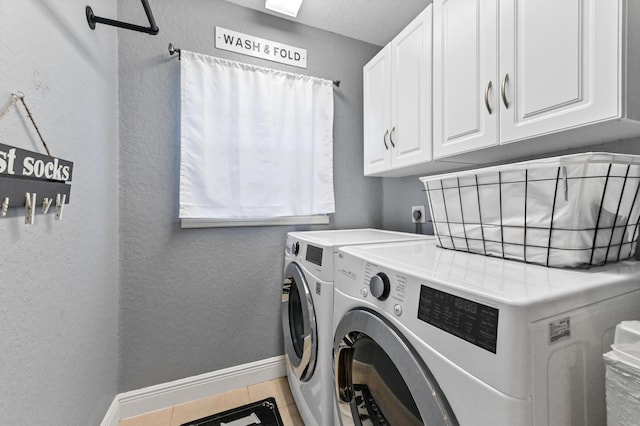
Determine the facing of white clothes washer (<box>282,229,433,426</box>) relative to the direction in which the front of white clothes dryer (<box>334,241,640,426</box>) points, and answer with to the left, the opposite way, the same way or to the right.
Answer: the same way

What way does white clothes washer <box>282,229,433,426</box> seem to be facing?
to the viewer's left

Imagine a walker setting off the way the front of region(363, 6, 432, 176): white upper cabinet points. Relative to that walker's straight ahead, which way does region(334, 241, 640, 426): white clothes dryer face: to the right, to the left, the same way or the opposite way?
the same way

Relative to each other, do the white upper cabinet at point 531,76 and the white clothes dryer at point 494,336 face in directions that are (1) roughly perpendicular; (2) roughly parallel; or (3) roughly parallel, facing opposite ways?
roughly parallel

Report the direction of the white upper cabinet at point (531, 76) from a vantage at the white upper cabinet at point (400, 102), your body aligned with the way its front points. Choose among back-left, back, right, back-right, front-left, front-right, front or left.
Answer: left

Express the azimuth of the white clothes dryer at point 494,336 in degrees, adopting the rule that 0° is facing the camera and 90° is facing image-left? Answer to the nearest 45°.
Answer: approximately 45°

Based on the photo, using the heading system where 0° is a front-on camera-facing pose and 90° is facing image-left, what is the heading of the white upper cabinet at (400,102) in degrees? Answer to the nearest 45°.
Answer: approximately 45°

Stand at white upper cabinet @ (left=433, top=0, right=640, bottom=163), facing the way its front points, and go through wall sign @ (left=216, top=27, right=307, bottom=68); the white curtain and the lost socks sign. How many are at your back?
0

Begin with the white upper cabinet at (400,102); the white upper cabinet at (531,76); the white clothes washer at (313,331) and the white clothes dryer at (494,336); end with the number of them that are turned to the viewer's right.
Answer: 0

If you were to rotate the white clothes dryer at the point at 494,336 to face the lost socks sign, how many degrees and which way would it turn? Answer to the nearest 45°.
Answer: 0° — it already faces it

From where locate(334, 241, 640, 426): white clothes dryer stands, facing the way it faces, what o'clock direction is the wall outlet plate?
The wall outlet plate is roughly at 4 o'clock from the white clothes dryer.

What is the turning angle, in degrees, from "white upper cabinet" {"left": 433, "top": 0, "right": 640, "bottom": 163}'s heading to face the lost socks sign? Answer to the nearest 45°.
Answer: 0° — it already faces it

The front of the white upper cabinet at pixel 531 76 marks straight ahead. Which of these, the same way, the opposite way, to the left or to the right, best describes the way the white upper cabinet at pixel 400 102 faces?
the same way

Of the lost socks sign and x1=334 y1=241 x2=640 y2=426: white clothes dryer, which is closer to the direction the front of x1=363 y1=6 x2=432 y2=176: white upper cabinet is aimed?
the lost socks sign

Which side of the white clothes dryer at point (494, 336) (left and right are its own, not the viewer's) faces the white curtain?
right
